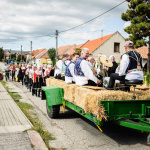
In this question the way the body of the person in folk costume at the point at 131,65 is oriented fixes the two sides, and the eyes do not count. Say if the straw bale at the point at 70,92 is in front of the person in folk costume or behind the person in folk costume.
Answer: in front
